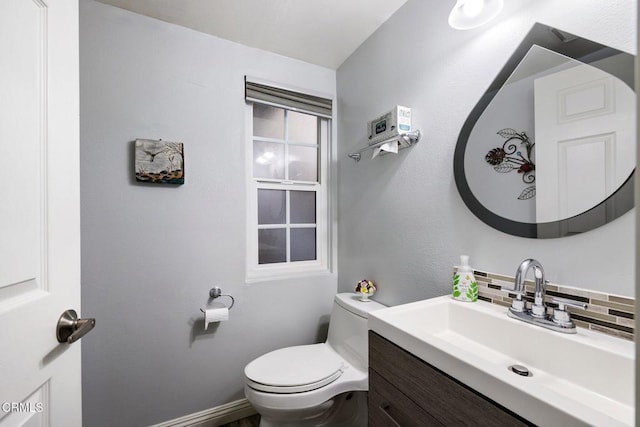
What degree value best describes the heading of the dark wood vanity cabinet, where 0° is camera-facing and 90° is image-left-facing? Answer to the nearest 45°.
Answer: approximately 45°

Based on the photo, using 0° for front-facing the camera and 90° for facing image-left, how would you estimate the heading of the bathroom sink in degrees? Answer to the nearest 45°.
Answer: approximately 45°

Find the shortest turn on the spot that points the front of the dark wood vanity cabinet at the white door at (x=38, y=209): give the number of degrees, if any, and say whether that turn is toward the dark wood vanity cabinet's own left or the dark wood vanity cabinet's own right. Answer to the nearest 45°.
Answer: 0° — it already faces it

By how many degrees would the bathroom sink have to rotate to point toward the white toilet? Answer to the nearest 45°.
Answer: approximately 45° to its right

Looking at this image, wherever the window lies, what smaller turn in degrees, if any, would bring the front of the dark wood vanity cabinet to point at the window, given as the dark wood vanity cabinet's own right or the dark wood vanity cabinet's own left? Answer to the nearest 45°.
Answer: approximately 90° to the dark wood vanity cabinet's own right
